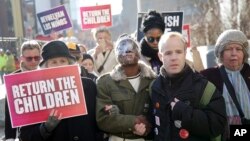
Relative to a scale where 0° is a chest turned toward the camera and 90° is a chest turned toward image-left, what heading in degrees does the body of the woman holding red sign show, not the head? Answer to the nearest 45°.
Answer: approximately 0°
